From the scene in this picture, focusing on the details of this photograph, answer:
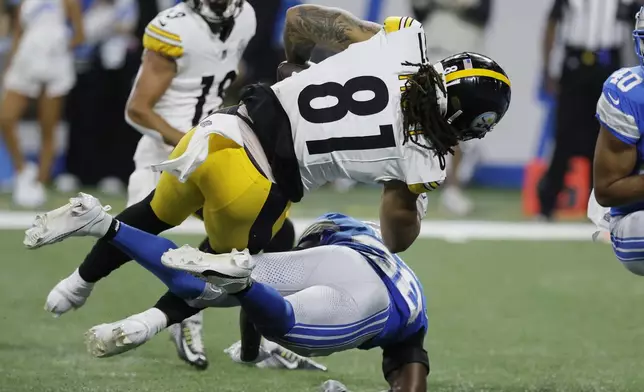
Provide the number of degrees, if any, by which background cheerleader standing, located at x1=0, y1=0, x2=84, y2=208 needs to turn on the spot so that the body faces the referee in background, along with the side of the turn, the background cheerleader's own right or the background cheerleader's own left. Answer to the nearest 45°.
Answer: approximately 45° to the background cheerleader's own left

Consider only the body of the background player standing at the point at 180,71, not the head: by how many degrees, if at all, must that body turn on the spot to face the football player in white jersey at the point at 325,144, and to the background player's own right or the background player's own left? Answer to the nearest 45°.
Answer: approximately 45° to the background player's own right

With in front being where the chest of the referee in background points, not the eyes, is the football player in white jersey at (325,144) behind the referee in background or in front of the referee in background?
in front

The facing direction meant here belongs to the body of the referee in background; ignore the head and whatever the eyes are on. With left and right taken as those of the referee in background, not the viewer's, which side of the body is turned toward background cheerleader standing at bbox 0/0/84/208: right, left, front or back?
right
